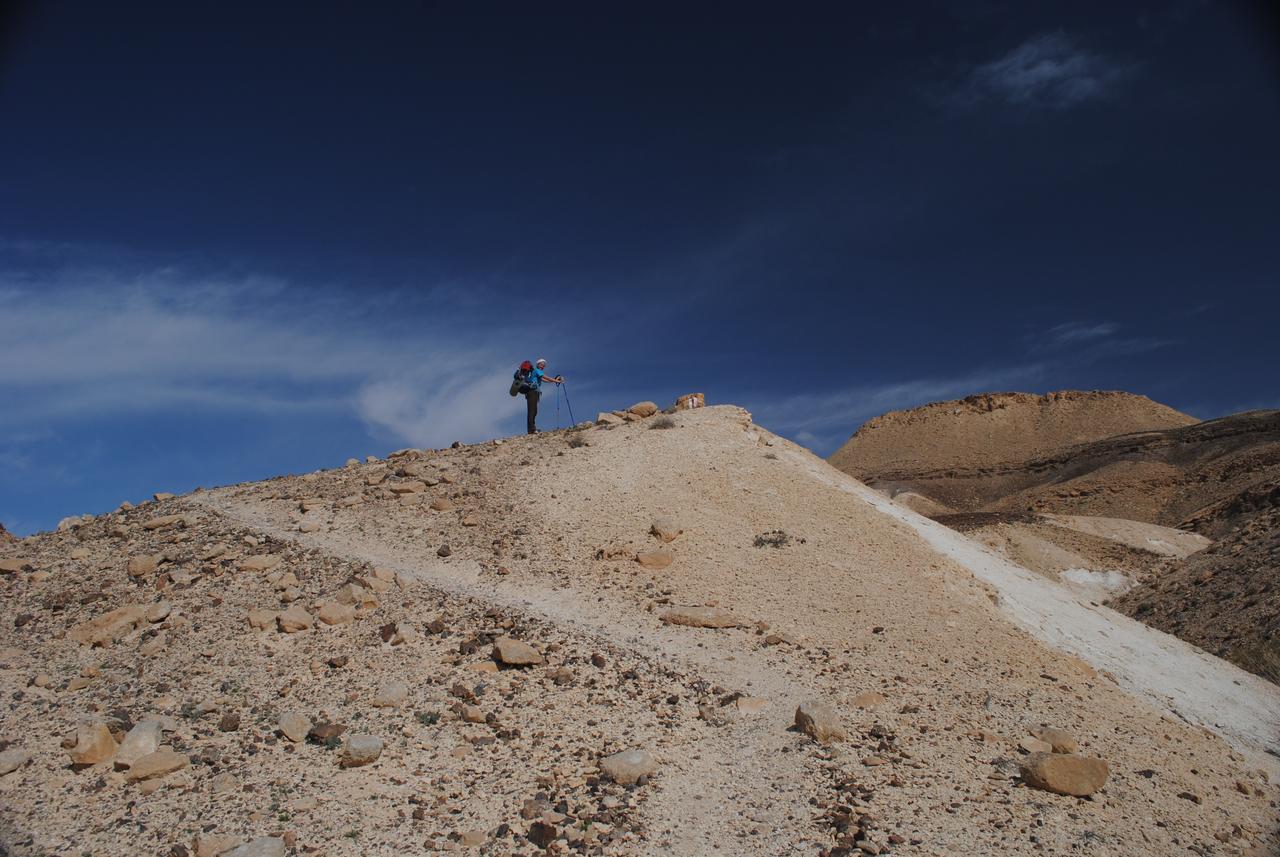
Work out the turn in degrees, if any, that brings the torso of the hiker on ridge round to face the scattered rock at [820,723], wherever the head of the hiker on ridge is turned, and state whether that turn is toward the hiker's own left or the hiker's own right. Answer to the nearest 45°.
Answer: approximately 90° to the hiker's own right

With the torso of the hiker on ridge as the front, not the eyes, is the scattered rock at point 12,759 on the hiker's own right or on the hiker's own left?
on the hiker's own right

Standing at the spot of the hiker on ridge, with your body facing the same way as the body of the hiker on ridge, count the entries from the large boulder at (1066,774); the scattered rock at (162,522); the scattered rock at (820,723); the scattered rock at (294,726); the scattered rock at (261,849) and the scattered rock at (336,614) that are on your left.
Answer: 0

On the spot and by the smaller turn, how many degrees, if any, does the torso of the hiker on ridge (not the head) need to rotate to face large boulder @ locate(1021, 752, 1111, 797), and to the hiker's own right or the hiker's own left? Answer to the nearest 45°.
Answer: approximately 90° to the hiker's own right

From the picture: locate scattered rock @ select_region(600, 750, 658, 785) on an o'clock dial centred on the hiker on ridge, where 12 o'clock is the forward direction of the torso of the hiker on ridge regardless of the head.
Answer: The scattered rock is roughly at 3 o'clock from the hiker on ridge.

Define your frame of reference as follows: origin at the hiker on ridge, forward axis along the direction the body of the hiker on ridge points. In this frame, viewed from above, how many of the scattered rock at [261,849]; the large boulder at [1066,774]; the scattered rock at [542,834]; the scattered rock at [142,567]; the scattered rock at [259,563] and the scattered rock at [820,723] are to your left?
0

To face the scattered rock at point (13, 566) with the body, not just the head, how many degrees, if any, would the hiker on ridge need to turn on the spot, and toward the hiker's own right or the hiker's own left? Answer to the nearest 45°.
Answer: approximately 135° to the hiker's own right

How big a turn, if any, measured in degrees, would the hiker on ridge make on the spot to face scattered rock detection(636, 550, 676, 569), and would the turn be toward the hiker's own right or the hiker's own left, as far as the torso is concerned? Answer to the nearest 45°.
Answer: approximately 90° to the hiker's own right

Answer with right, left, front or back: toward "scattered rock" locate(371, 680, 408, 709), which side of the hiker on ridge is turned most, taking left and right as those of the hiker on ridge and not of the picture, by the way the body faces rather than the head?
right

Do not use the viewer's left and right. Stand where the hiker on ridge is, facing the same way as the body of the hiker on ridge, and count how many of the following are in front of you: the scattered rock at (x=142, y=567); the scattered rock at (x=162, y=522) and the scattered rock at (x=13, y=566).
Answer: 0

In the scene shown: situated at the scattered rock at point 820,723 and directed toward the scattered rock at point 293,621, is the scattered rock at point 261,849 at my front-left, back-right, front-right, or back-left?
front-left

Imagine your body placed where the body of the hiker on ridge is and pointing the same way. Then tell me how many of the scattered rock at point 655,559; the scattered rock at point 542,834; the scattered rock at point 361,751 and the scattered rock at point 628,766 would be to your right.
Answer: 4

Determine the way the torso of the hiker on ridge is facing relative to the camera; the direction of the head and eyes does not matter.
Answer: to the viewer's right

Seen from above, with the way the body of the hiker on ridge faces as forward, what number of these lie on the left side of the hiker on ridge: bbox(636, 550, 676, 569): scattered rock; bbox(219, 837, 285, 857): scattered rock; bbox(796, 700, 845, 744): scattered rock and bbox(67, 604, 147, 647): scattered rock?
0

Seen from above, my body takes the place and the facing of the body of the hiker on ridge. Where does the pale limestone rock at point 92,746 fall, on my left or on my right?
on my right

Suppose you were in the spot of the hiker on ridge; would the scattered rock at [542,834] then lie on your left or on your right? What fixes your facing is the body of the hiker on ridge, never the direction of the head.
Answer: on your right

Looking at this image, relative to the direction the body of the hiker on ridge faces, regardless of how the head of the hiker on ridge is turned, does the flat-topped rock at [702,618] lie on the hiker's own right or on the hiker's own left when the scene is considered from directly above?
on the hiker's own right
